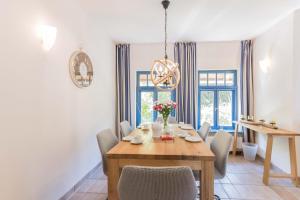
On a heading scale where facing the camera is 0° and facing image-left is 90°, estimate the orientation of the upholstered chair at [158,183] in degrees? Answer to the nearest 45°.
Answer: approximately 180°

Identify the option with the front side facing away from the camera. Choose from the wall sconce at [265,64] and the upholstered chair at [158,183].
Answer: the upholstered chair

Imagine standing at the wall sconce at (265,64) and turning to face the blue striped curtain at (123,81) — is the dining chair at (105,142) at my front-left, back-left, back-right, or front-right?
front-left

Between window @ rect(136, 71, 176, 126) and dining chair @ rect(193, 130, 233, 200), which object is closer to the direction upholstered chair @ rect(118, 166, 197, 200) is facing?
the window

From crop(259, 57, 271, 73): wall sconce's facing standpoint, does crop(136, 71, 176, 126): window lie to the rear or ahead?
ahead

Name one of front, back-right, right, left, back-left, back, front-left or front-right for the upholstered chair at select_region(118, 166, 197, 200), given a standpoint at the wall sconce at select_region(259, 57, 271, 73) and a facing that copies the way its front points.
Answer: front-left

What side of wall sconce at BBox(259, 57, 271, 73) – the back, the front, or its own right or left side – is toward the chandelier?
front

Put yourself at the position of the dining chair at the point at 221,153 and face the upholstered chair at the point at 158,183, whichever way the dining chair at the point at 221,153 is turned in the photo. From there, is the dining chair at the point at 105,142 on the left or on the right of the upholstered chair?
right

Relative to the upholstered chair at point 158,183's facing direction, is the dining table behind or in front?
in front

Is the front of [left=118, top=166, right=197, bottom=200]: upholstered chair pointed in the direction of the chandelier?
yes

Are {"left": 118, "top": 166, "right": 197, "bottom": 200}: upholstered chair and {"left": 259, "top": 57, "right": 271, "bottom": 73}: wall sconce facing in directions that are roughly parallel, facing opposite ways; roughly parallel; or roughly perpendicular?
roughly perpendicular

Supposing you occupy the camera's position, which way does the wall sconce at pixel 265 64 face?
facing the viewer and to the left of the viewer

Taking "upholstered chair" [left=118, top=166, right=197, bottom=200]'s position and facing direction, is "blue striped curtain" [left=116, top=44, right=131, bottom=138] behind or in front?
in front

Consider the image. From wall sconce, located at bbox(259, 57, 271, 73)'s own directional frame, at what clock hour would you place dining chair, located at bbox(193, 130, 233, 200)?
The dining chair is roughly at 11 o'clock from the wall sconce.

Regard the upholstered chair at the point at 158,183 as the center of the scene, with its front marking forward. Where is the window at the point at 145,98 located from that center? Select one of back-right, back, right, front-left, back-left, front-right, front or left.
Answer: front

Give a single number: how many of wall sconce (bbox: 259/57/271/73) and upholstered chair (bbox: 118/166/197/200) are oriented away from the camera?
1

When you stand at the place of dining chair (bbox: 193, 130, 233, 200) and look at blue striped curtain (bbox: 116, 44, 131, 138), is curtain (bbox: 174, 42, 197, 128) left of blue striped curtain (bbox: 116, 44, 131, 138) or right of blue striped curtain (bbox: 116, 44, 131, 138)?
right
